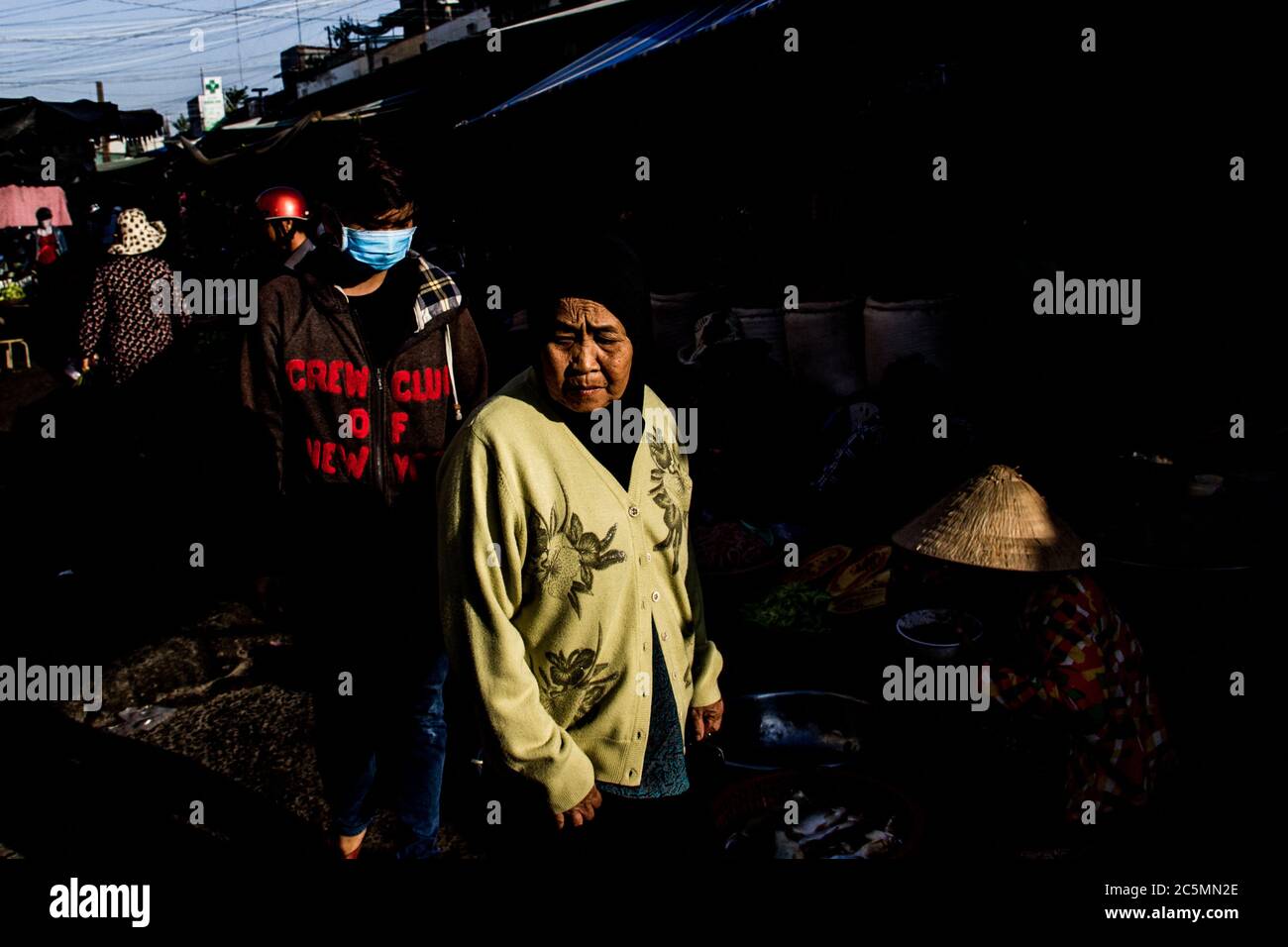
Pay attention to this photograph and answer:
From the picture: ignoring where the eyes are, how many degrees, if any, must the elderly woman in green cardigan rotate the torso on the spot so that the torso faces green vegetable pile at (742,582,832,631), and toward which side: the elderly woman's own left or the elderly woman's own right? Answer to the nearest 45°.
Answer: approximately 135° to the elderly woman's own left

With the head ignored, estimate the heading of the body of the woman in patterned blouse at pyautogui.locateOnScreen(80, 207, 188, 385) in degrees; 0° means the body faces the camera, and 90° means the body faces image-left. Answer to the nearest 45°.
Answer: approximately 180°

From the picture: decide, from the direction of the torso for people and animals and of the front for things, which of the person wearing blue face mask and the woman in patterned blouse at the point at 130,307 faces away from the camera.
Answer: the woman in patterned blouse

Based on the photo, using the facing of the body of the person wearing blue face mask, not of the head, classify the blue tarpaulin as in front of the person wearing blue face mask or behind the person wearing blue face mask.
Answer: behind

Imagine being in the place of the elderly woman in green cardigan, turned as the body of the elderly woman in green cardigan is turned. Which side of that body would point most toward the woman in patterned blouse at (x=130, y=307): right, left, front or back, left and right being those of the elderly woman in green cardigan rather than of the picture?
back

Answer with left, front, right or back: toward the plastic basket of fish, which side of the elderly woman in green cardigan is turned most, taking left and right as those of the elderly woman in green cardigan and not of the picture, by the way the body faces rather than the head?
left

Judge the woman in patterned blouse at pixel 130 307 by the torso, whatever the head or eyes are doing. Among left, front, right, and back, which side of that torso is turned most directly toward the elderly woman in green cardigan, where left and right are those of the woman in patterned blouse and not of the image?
back

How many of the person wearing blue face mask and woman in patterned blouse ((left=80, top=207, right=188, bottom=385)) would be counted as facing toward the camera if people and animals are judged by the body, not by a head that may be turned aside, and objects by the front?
1

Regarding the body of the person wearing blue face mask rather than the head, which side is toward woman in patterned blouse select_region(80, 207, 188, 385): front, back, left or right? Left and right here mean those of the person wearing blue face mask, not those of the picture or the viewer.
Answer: back

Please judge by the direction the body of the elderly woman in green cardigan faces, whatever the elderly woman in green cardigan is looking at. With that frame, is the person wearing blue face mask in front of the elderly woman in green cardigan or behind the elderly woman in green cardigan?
behind

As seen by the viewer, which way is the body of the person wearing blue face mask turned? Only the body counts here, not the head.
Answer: toward the camera
